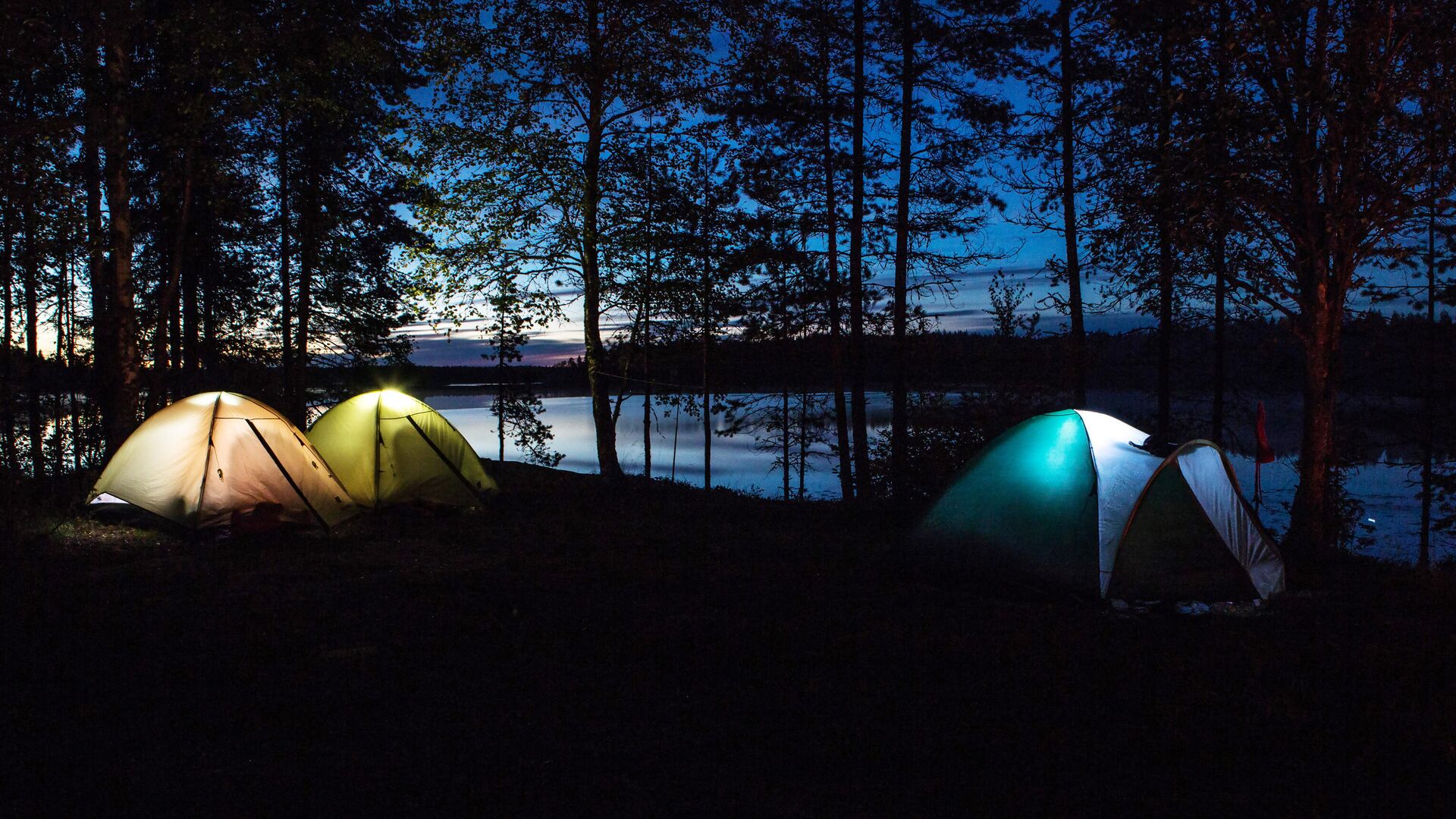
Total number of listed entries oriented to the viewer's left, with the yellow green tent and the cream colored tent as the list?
0

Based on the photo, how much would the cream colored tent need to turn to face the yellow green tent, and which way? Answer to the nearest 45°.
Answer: approximately 90° to its left

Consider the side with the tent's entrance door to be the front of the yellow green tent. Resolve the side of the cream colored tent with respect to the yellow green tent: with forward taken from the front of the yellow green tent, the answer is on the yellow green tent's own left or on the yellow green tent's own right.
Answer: on the yellow green tent's own right

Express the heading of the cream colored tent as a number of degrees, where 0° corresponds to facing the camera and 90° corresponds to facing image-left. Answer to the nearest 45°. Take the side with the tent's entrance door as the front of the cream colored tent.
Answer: approximately 315°

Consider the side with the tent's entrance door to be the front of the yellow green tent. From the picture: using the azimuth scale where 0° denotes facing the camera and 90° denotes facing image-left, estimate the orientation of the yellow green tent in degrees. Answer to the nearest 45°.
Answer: approximately 315°

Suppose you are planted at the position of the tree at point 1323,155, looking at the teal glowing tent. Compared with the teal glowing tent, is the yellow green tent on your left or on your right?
right

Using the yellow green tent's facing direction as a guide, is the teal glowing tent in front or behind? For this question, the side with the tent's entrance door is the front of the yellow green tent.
in front
